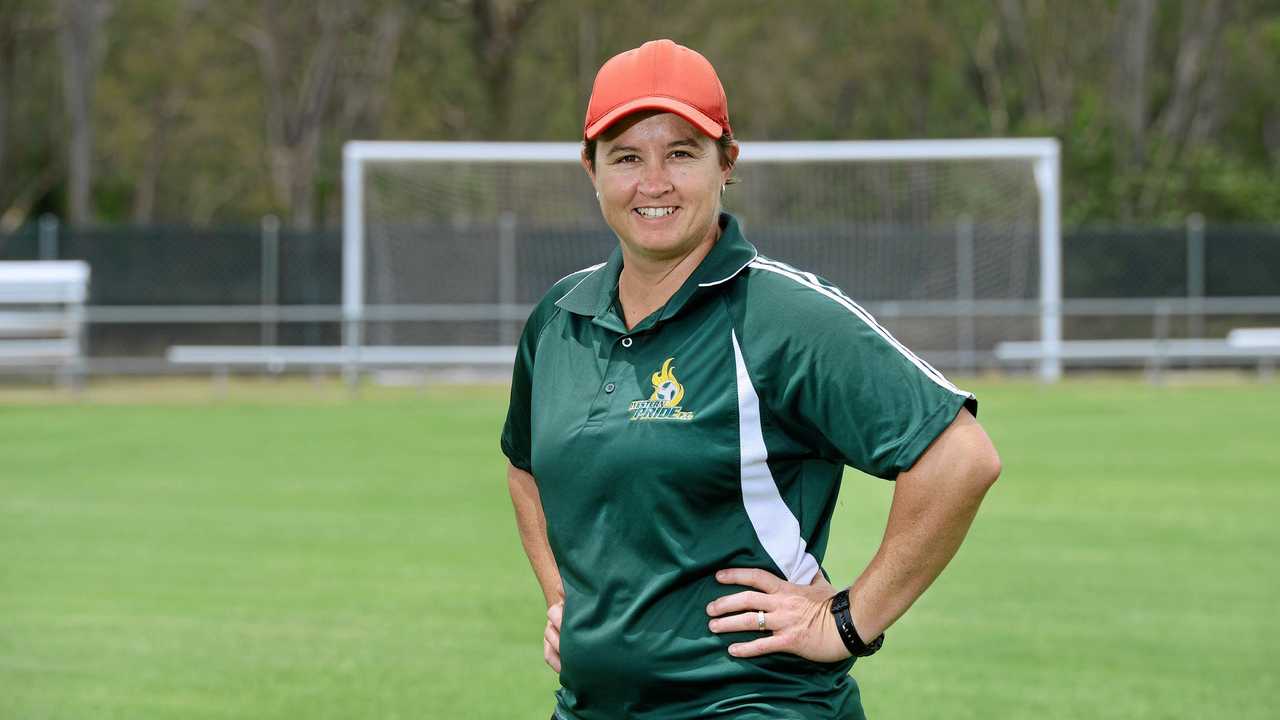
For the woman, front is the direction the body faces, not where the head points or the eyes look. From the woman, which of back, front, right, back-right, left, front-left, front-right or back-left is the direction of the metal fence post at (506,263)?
back-right

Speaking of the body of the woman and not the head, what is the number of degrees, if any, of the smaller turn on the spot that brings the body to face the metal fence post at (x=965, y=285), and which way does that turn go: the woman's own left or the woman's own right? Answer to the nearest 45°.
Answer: approximately 135° to the woman's own right

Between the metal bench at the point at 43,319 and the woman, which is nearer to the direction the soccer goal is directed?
the woman

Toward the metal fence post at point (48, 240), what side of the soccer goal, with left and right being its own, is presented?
right

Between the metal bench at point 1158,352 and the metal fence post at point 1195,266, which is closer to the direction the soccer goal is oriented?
the metal bench

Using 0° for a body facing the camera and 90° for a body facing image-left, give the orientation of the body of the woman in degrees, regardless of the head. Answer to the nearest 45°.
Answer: approximately 45°

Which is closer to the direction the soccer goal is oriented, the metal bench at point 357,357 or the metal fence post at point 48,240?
the metal bench

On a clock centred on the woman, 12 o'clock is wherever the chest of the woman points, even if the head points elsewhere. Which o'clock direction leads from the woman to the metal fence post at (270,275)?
The metal fence post is roughly at 4 o'clock from the woman.

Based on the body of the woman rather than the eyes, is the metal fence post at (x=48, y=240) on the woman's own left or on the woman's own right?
on the woman's own right

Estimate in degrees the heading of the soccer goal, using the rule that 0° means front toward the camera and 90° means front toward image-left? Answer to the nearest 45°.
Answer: approximately 0°
